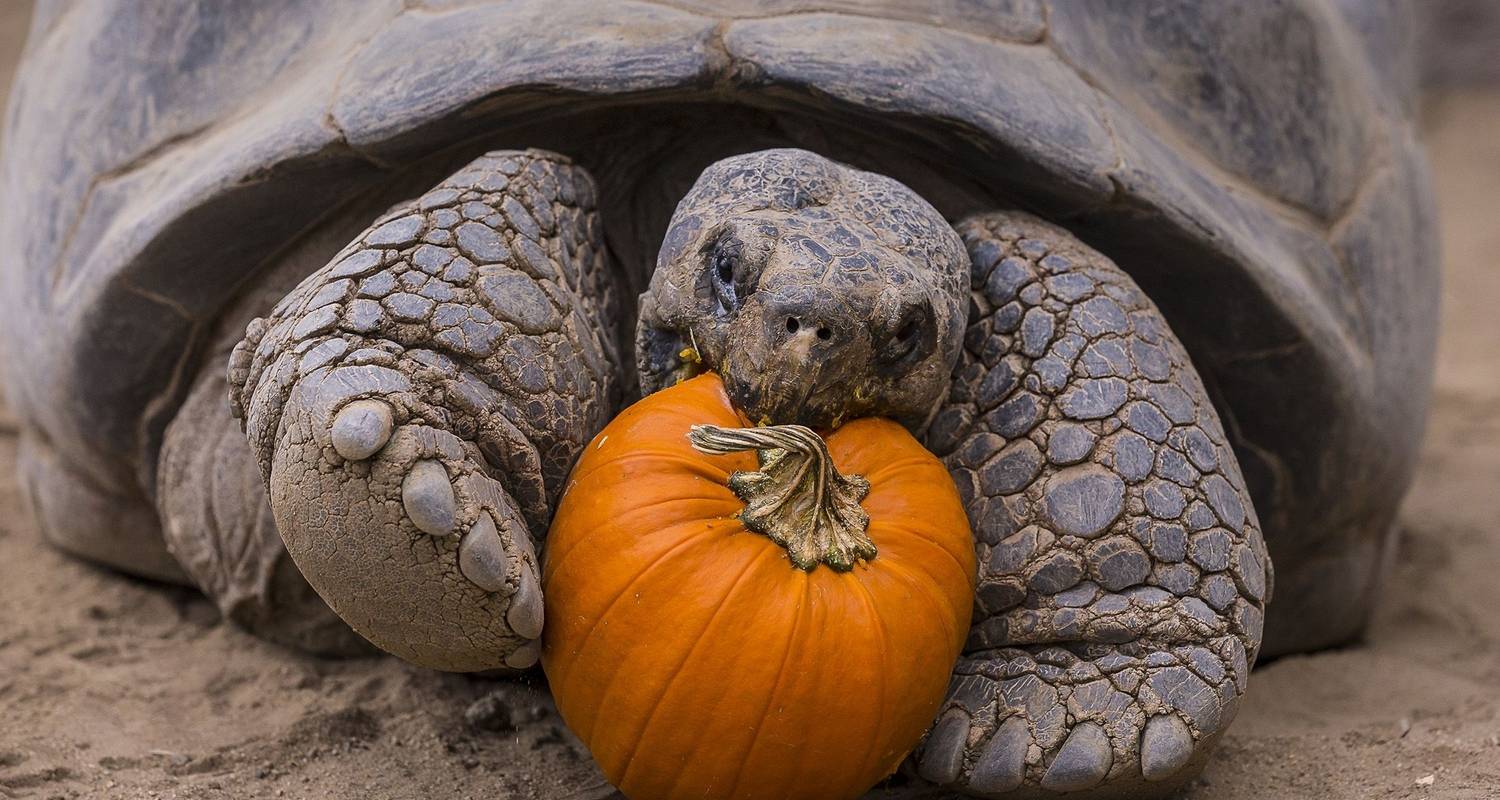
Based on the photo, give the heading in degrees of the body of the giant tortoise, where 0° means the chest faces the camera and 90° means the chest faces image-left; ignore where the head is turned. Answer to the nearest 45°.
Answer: approximately 0°
